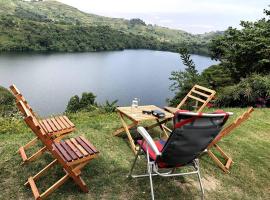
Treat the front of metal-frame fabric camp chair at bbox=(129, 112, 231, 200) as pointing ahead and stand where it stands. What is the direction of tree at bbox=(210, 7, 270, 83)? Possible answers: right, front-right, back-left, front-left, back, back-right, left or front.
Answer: front-right

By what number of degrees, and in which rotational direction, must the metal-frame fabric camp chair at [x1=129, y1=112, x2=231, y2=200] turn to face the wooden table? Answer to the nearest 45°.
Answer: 0° — it already faces it

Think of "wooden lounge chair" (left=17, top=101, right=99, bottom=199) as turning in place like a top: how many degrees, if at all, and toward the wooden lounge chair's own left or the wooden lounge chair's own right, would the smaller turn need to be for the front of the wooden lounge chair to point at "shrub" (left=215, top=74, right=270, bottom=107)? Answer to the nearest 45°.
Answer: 0° — it already faces it

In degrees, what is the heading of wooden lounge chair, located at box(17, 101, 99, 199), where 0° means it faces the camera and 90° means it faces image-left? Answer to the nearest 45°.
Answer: approximately 225°
